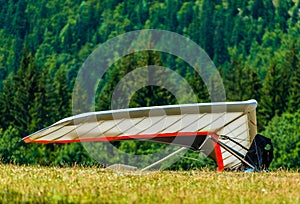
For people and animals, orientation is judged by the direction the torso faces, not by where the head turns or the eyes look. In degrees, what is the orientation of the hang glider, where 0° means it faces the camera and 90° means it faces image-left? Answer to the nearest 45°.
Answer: approximately 315°
